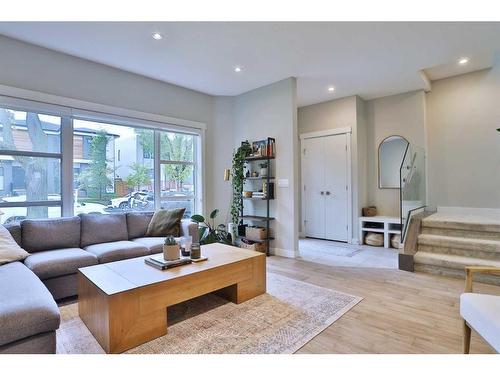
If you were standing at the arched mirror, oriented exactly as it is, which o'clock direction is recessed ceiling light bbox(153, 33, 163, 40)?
The recessed ceiling light is roughly at 1 o'clock from the arched mirror.

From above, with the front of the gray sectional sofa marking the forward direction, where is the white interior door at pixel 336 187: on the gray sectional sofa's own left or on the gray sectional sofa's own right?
on the gray sectional sofa's own left

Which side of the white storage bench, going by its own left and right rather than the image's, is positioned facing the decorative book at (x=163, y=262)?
front

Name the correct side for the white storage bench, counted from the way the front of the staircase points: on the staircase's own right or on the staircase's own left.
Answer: on the staircase's own right

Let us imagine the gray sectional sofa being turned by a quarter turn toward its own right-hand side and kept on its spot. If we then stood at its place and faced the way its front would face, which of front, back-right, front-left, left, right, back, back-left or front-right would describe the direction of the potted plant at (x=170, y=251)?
left

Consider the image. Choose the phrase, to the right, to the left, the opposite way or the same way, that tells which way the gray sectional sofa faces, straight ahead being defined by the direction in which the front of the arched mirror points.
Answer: to the left

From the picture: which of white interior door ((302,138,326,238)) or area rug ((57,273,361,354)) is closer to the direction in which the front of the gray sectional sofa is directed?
the area rug

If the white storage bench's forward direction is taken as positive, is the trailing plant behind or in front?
in front

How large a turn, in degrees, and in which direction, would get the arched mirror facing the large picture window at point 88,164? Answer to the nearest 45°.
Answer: approximately 45° to its right

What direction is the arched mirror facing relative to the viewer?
toward the camera

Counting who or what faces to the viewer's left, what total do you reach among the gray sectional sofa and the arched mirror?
0

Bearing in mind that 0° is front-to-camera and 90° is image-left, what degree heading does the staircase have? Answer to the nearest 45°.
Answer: approximately 45°

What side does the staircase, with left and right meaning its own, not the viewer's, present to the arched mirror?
right

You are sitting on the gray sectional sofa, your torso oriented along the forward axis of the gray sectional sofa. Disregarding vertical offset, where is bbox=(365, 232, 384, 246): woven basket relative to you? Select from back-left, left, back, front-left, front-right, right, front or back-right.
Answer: front-left

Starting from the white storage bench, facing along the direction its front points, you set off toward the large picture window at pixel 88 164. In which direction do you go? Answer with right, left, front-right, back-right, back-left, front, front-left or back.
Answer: front

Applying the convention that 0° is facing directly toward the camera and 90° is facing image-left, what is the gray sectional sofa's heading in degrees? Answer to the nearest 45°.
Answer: approximately 315°

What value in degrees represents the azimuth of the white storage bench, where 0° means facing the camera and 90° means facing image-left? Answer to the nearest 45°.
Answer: approximately 45°

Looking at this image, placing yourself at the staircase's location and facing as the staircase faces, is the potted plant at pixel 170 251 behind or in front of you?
in front

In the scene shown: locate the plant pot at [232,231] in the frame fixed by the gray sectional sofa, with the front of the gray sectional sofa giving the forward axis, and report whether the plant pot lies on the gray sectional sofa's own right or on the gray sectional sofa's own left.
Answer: on the gray sectional sofa's own left

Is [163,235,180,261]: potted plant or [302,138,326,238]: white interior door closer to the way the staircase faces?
the potted plant

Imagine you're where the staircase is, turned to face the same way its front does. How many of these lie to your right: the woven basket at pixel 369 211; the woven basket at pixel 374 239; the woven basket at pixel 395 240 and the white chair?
3

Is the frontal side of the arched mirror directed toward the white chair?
yes
